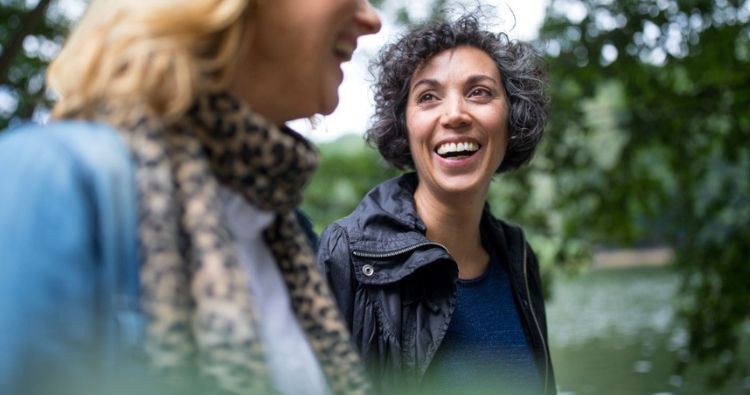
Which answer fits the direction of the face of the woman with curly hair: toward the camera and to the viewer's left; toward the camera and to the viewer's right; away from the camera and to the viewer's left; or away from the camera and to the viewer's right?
toward the camera and to the viewer's left

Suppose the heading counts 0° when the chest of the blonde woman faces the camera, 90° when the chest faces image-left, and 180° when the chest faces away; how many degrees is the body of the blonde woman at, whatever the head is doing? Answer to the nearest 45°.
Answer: approximately 315°

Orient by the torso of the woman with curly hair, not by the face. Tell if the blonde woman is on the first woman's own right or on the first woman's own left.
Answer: on the first woman's own right

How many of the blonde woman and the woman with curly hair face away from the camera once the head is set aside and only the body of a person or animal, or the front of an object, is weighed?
0

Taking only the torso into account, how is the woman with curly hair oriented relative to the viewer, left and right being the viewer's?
facing the viewer and to the right of the viewer

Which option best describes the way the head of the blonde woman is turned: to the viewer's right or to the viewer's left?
to the viewer's right

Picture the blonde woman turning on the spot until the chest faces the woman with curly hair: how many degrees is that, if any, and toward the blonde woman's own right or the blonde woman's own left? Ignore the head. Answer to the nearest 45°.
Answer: approximately 90° to the blonde woman's own left
